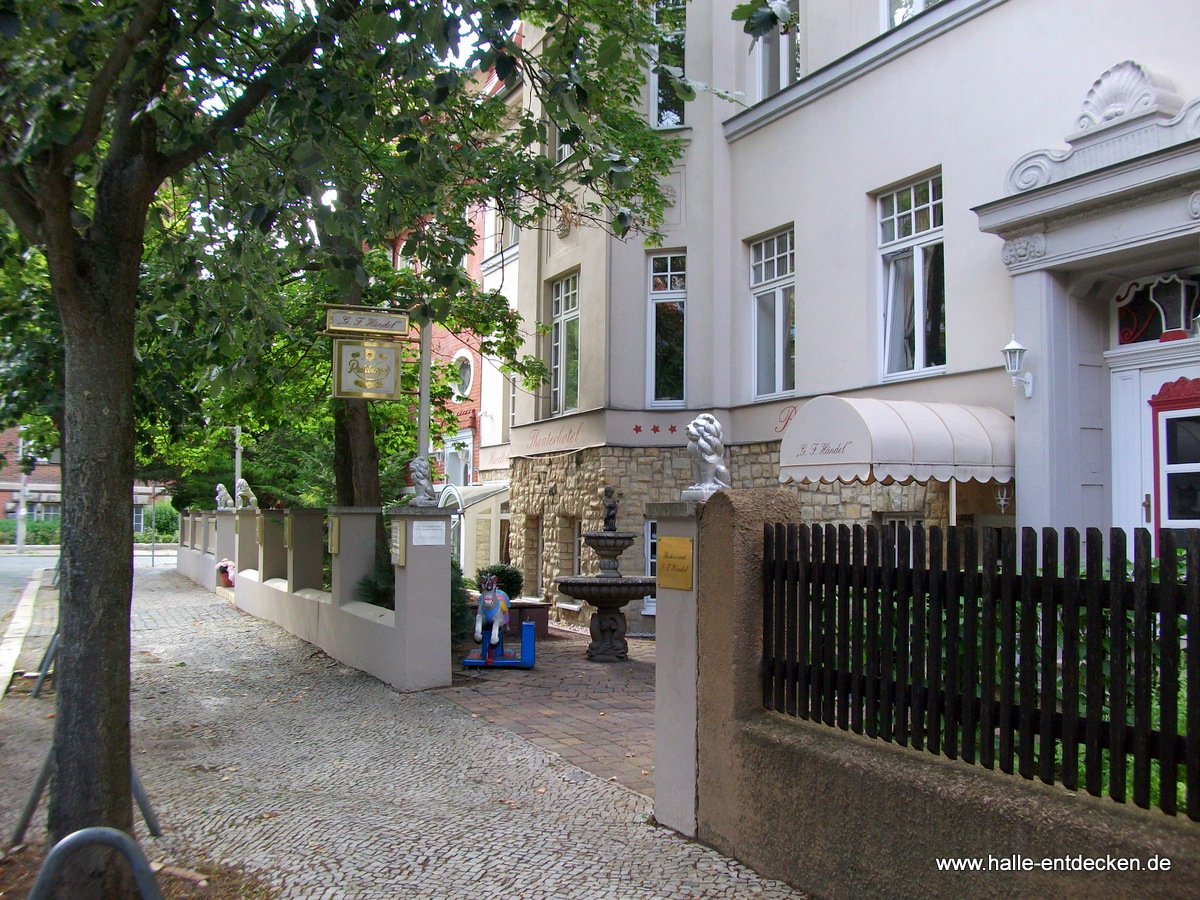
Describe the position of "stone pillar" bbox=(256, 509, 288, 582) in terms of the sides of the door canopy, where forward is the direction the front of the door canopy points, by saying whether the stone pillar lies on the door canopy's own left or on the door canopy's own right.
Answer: on the door canopy's own right

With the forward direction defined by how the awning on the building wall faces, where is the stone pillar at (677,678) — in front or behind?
in front

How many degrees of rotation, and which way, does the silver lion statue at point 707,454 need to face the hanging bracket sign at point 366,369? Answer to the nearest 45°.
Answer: approximately 90° to its right

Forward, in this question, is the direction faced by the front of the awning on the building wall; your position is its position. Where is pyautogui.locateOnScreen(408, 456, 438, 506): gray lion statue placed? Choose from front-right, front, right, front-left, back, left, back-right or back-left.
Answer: front-right

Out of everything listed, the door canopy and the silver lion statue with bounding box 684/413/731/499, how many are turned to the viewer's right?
0

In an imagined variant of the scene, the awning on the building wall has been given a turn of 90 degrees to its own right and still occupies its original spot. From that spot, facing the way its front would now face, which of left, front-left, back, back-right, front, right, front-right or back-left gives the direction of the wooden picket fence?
back-left

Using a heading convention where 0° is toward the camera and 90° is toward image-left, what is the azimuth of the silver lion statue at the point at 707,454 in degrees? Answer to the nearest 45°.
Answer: approximately 45°

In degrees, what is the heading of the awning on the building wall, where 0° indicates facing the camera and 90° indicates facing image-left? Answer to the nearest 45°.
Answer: approximately 45°

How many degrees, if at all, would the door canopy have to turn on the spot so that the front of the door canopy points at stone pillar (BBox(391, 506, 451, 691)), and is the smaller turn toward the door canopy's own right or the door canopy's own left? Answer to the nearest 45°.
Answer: approximately 45° to the door canopy's own right

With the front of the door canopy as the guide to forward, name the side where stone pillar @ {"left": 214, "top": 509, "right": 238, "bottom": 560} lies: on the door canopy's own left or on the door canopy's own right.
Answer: on the door canopy's own right
